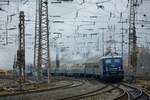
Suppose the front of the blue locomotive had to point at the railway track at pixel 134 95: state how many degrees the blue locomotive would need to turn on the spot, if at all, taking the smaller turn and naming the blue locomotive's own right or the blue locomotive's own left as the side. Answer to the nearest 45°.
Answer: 0° — it already faces it

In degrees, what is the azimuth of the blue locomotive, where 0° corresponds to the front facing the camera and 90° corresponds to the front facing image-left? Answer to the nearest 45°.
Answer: approximately 0°
